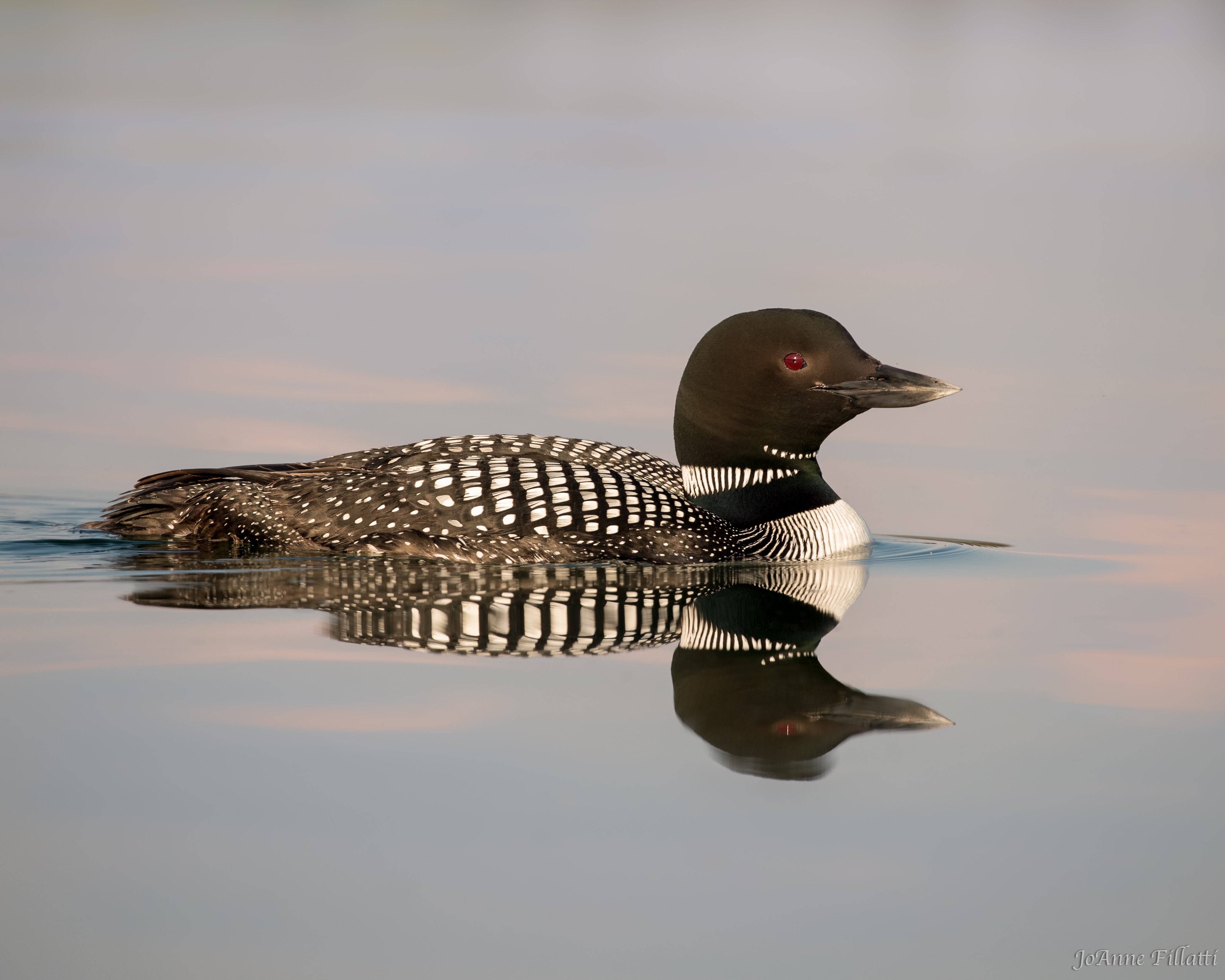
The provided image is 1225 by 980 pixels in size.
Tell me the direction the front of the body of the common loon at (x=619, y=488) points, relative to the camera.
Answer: to the viewer's right
